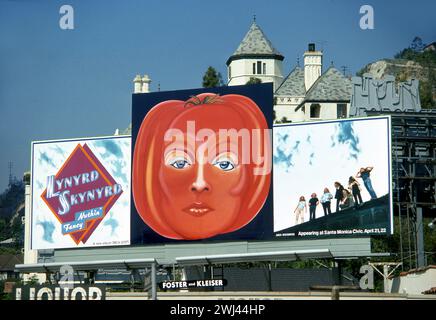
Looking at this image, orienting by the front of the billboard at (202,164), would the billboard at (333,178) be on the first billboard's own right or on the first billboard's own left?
on the first billboard's own left

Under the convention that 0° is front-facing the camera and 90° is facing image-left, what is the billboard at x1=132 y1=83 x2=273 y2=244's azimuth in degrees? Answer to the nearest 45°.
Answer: approximately 0°

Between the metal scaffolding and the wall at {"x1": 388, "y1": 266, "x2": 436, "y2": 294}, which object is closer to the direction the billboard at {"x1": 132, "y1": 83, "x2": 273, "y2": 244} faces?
the wall

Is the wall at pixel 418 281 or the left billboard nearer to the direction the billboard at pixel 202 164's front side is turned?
the wall

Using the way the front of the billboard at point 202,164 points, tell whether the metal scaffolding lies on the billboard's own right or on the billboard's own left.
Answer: on the billboard's own left

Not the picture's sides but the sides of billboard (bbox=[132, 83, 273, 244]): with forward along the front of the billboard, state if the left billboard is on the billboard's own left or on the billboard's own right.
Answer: on the billboard's own right

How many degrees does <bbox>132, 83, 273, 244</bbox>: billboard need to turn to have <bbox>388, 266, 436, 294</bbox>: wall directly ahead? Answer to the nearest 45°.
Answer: approximately 45° to its left
